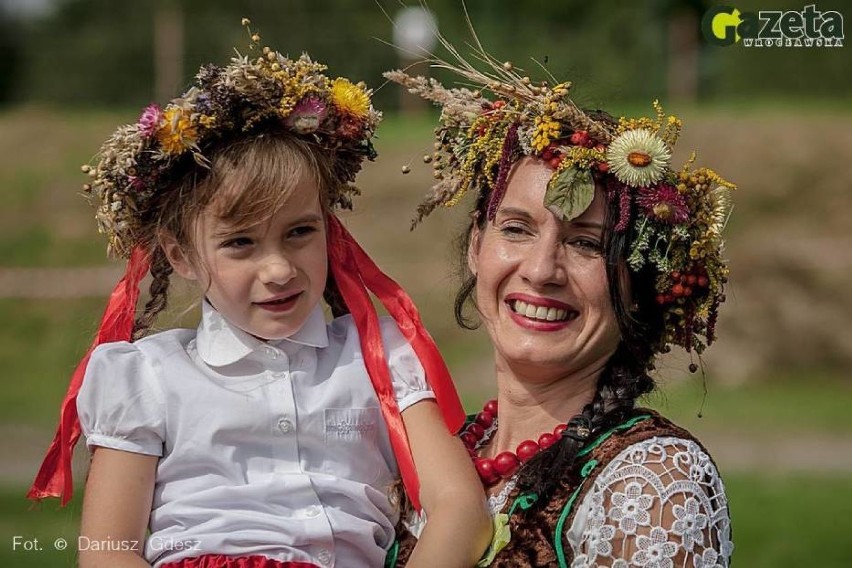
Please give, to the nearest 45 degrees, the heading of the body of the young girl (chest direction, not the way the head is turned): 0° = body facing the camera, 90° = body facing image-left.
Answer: approximately 0°

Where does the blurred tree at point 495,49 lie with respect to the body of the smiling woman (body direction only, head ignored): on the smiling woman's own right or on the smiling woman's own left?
on the smiling woman's own right

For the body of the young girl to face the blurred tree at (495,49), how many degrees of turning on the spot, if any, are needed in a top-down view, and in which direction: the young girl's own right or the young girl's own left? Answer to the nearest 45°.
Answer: approximately 180°

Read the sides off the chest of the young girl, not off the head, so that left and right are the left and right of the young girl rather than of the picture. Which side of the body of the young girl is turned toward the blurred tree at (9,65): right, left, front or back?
back

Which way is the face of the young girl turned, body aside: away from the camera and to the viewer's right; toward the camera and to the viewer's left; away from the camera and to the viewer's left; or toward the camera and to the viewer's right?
toward the camera and to the viewer's right

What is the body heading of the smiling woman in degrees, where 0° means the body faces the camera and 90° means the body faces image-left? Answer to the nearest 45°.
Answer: approximately 45°
